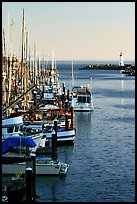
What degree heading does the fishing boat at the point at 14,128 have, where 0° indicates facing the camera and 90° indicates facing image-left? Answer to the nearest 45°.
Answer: approximately 270°

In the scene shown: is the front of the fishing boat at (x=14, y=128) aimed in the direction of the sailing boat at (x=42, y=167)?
no
